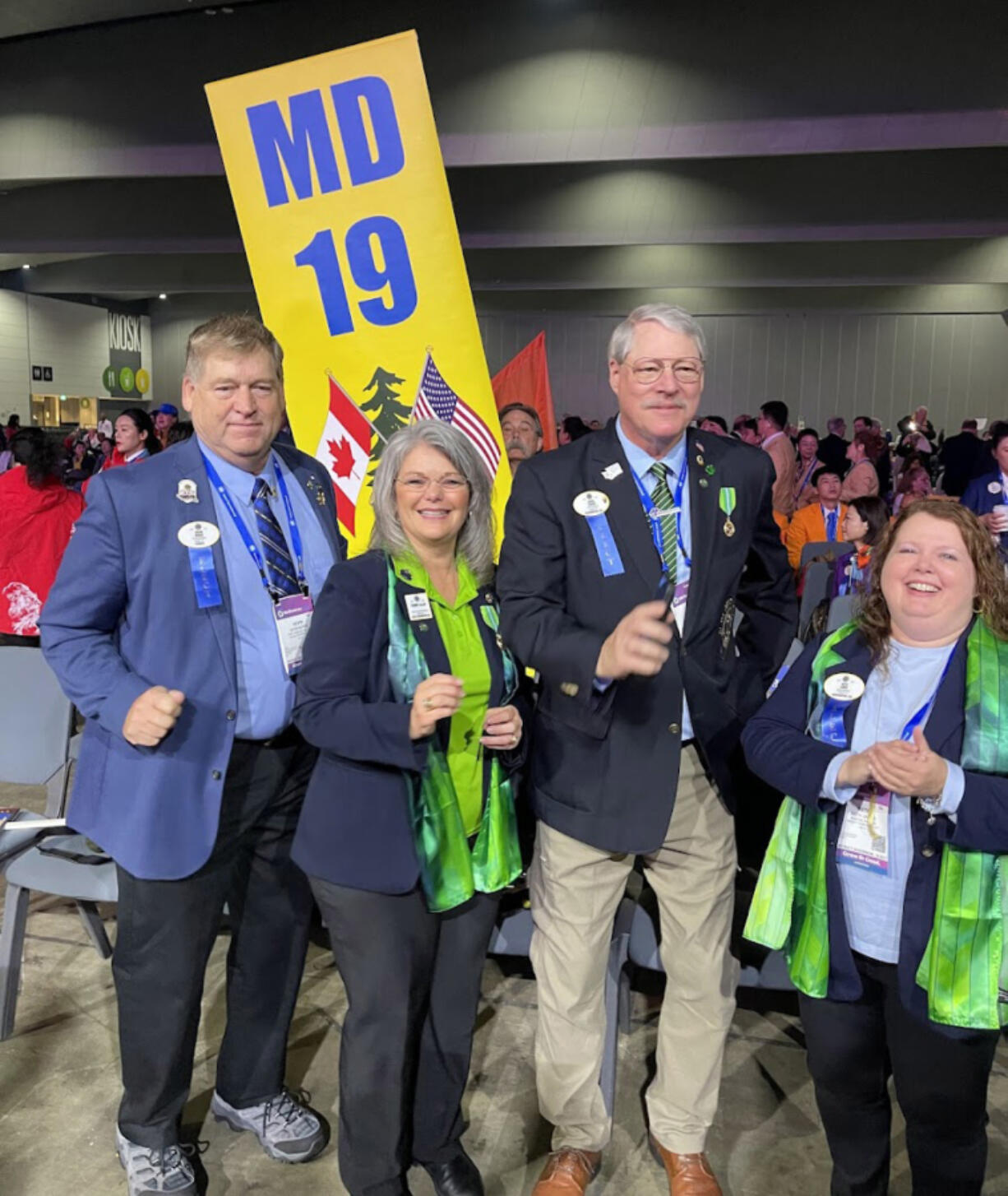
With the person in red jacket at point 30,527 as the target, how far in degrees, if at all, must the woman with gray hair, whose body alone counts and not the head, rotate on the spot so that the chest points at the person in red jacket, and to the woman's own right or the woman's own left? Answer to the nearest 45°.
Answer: approximately 180°

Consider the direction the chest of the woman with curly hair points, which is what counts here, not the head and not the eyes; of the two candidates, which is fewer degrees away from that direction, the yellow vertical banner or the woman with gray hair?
the woman with gray hair

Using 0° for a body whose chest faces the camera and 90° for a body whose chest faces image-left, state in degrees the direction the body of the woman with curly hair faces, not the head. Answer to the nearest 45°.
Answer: approximately 0°

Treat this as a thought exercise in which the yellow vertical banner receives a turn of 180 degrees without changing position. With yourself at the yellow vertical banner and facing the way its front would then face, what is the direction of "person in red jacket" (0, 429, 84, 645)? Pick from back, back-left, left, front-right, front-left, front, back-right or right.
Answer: front-left

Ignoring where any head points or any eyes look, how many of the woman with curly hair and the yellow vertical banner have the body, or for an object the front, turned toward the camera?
2

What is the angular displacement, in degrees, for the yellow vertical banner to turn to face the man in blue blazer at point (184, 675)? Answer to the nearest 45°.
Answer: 0° — it already faces them

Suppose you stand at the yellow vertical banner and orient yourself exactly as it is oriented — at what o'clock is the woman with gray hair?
The woman with gray hair is roughly at 12 o'clock from the yellow vertical banner.

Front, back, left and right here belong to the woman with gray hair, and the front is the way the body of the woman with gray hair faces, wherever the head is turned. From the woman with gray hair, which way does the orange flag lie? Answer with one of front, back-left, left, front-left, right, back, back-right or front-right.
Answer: back-left

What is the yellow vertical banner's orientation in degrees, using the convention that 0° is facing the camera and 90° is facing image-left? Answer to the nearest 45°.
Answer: approximately 0°

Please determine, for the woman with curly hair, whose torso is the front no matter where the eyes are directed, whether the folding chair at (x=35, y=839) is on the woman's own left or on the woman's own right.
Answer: on the woman's own right

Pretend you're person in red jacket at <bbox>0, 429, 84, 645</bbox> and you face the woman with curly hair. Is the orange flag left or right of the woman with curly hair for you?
left
